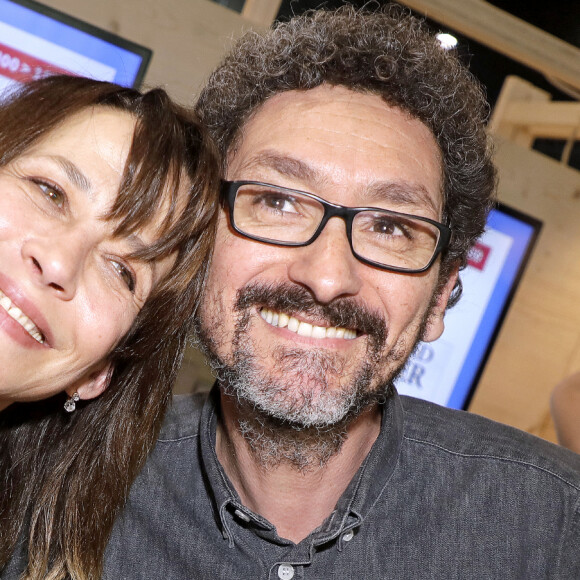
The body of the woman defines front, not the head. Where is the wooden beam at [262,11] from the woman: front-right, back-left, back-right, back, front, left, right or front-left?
back

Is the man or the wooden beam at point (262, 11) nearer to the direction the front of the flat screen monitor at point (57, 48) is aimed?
the man

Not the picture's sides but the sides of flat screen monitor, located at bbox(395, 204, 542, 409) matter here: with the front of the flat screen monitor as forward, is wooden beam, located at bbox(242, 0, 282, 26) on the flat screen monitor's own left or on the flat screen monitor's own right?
on the flat screen monitor's own right

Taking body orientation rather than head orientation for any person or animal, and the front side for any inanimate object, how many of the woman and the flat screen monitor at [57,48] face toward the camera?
2

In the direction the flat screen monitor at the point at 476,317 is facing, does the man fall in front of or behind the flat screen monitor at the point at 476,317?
in front

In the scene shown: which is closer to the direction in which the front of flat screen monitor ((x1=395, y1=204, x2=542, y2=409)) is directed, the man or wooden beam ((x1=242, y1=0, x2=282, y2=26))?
the man

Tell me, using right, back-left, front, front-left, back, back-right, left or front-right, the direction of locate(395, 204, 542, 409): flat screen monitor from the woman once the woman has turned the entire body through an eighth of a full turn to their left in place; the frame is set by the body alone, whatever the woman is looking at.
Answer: left

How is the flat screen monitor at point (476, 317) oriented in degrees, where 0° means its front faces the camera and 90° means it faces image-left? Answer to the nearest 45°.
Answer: approximately 0°

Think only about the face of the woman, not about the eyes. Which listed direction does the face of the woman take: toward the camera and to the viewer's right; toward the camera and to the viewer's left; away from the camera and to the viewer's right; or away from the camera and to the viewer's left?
toward the camera and to the viewer's left
